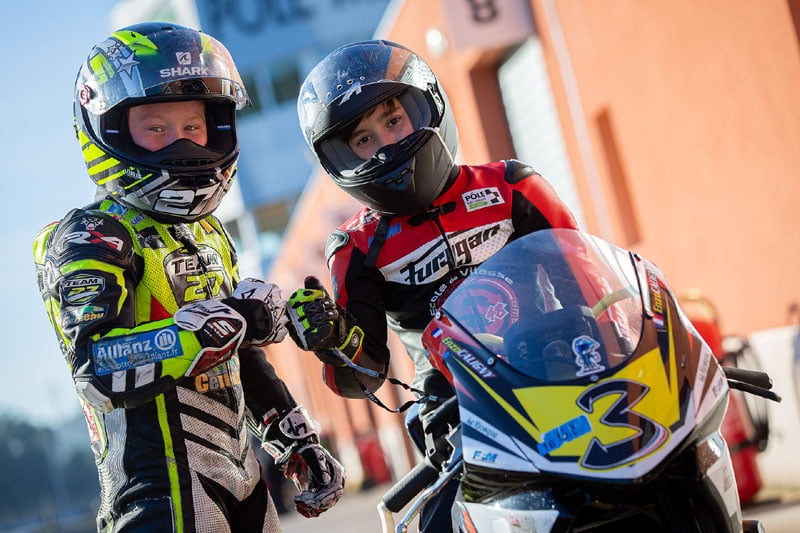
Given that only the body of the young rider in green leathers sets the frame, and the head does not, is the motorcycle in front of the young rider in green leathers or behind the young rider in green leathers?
in front

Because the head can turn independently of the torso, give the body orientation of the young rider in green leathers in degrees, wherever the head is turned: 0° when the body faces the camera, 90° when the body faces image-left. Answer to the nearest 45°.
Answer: approximately 315°

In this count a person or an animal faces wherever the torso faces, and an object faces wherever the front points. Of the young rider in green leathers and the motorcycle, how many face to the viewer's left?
0
